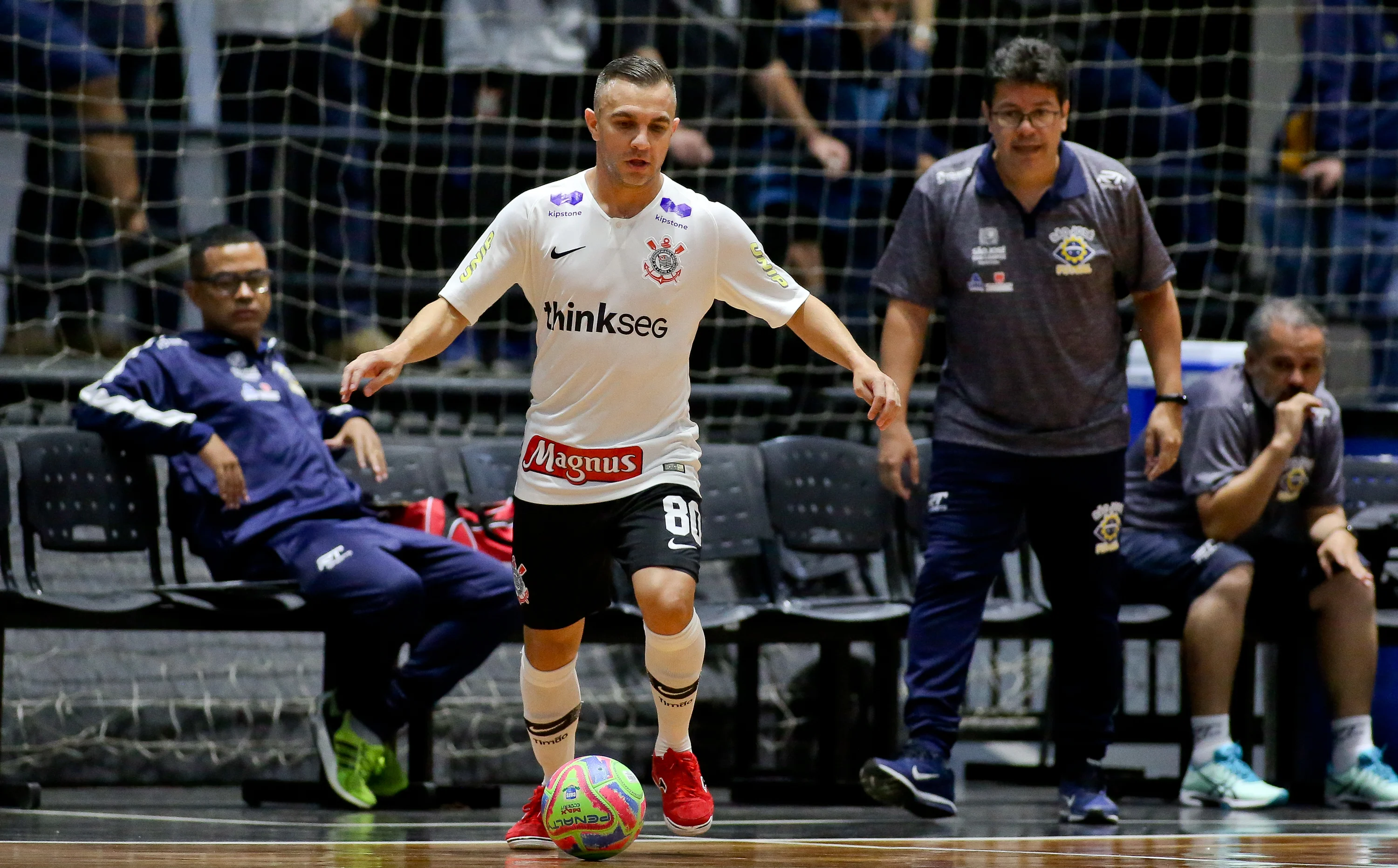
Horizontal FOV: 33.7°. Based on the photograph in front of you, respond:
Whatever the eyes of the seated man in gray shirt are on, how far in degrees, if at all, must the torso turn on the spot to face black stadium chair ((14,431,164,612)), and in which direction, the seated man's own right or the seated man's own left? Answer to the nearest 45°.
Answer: approximately 135° to the seated man's own right

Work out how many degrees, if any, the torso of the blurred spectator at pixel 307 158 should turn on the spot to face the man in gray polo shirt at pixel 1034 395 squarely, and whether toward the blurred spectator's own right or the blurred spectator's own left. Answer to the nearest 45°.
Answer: approximately 45° to the blurred spectator's own left

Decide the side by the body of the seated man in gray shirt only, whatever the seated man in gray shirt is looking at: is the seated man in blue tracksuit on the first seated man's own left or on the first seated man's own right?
on the first seated man's own right

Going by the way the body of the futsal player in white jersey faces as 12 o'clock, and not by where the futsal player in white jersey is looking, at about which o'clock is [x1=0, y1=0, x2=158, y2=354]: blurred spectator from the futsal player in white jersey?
The blurred spectator is roughly at 5 o'clock from the futsal player in white jersey.

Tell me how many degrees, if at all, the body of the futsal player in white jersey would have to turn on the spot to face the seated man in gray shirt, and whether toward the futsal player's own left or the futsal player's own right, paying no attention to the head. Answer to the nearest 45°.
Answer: approximately 135° to the futsal player's own left

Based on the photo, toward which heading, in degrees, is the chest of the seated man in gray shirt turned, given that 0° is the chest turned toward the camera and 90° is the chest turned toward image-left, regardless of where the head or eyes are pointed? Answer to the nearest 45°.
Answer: approximately 315°
